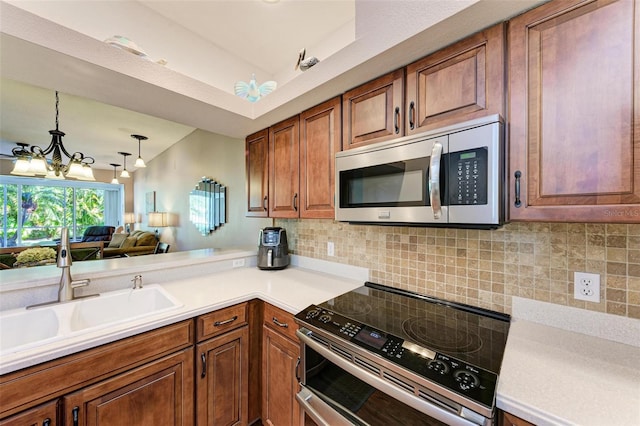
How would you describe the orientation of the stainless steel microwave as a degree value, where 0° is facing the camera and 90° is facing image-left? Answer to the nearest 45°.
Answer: approximately 45°

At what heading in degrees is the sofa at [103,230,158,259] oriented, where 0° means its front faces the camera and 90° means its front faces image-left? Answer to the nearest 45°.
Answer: approximately 45°

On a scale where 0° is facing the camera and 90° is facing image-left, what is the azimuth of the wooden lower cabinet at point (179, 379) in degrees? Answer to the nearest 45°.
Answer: approximately 315°

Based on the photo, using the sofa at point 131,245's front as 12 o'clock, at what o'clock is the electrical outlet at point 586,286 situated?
The electrical outlet is roughly at 10 o'clock from the sofa.

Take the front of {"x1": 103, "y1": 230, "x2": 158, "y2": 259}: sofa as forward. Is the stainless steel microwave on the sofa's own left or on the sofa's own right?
on the sofa's own left
